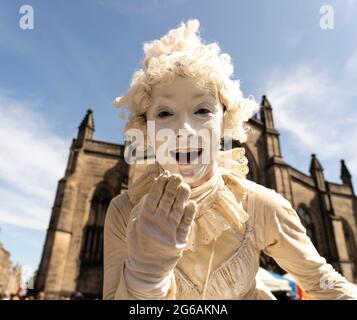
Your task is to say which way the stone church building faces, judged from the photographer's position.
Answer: facing the viewer and to the left of the viewer
